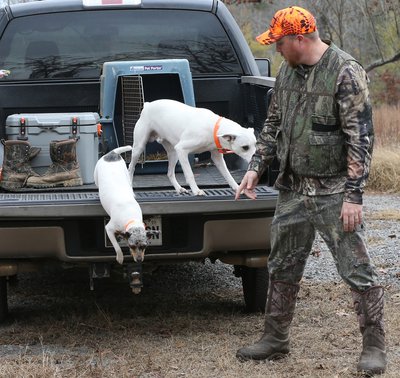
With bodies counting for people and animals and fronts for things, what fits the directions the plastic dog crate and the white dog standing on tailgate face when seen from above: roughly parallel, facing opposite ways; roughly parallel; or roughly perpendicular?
roughly perpendicular

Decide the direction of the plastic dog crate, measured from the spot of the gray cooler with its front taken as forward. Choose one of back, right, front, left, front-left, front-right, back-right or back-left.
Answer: back-left

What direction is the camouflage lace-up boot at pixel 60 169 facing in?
to the viewer's left

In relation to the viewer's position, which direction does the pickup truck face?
facing away from the viewer

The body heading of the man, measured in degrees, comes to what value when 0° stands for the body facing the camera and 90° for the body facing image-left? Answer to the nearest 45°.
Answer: approximately 45°

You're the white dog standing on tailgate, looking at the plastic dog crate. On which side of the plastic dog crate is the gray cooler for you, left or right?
left

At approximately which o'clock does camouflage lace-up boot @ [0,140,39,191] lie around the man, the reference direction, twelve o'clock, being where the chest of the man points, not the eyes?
The camouflage lace-up boot is roughly at 2 o'clock from the man.

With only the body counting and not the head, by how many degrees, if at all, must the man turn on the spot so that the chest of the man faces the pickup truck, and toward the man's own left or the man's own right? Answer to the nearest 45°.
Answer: approximately 90° to the man's own right

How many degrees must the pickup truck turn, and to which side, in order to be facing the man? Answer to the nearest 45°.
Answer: approximately 135° to its right

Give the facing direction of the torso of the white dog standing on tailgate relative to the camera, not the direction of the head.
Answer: to the viewer's right
